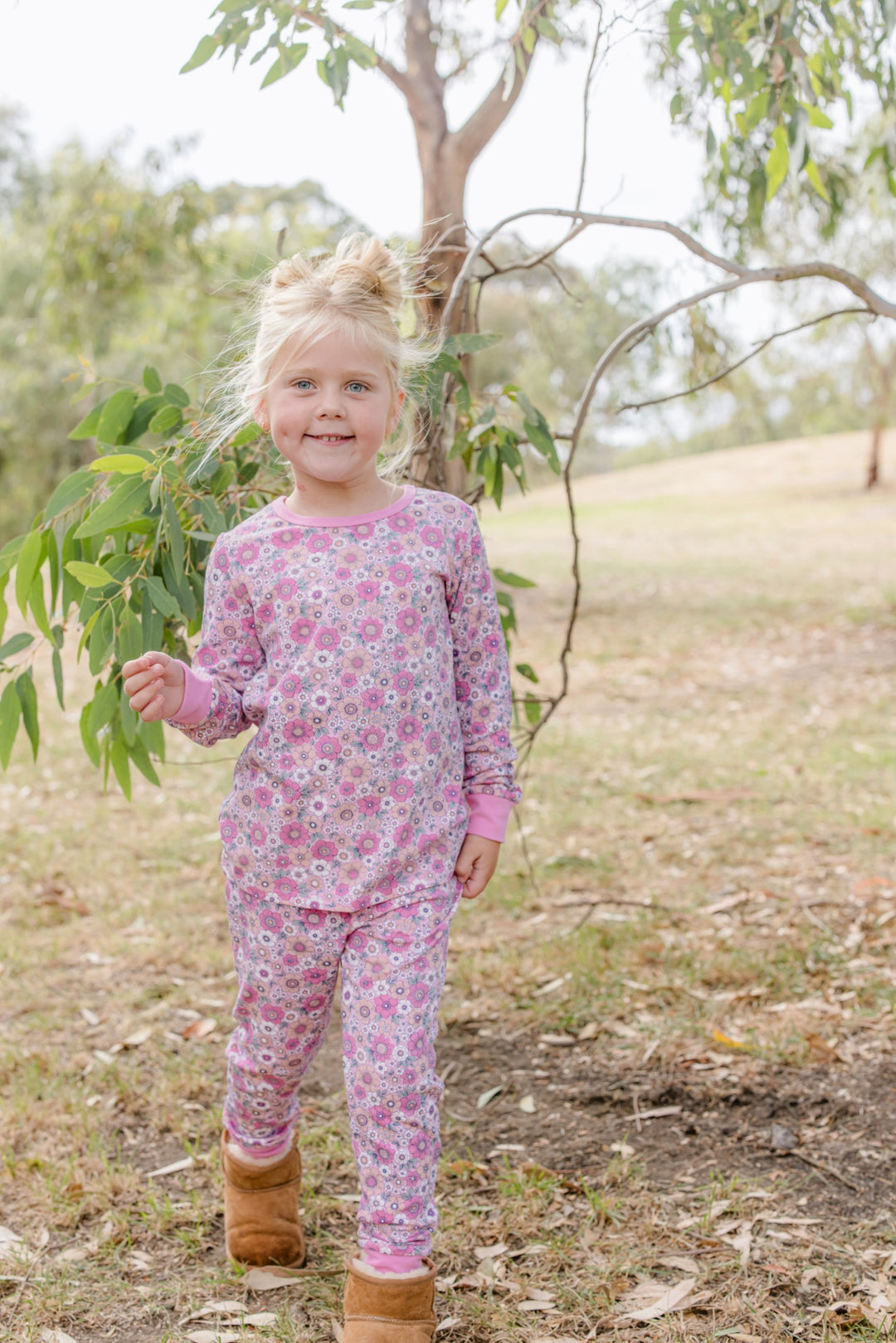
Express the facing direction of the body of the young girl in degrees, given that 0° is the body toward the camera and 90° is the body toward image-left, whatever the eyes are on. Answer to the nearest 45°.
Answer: approximately 0°

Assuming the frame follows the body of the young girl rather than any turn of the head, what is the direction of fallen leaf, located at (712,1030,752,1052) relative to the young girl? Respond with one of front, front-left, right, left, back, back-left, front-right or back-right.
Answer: back-left

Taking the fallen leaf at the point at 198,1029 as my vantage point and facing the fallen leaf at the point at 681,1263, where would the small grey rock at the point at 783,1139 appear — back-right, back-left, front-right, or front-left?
front-left

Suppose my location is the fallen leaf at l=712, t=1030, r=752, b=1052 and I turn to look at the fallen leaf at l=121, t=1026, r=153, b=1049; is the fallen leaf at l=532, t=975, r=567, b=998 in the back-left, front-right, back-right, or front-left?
front-right

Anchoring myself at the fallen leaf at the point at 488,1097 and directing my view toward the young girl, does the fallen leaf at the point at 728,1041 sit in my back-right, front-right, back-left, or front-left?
back-left

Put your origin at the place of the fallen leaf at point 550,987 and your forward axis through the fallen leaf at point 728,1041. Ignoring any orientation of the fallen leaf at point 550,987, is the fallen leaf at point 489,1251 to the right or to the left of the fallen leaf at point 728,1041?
right

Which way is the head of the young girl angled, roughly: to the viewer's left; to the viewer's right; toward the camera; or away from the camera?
toward the camera
